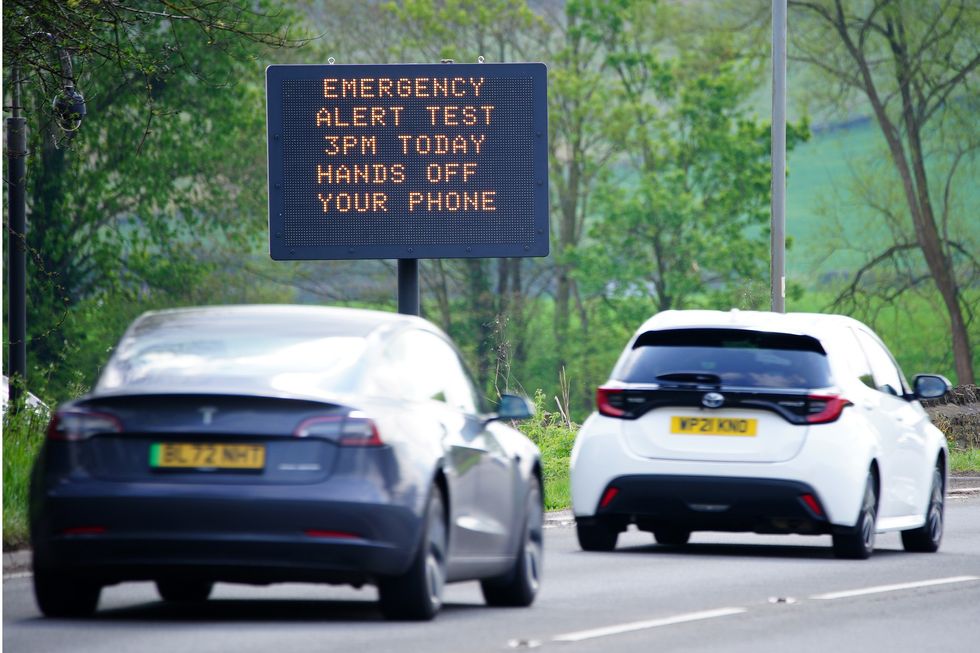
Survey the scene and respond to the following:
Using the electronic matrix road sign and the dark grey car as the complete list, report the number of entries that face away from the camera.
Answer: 1

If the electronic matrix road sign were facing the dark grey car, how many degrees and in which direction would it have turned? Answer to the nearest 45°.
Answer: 0° — it already faces it

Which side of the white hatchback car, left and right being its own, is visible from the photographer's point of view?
back

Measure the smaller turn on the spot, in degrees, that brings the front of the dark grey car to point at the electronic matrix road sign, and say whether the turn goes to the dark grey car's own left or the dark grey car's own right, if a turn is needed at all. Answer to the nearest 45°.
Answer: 0° — it already faces it

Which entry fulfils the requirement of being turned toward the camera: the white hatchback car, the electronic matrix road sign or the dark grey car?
the electronic matrix road sign

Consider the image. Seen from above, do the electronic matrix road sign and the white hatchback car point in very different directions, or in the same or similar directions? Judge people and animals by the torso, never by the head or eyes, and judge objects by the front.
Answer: very different directions

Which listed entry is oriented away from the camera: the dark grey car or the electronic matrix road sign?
the dark grey car

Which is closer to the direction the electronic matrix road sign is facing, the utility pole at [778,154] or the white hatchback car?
the white hatchback car

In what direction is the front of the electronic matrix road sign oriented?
toward the camera

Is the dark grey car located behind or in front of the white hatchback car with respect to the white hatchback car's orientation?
behind

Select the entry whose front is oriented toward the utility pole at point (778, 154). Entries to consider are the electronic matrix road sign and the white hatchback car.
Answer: the white hatchback car

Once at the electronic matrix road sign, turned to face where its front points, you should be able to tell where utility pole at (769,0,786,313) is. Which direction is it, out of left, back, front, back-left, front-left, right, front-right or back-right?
back-left

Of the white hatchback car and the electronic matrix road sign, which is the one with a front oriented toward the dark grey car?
the electronic matrix road sign

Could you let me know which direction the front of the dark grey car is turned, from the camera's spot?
facing away from the viewer

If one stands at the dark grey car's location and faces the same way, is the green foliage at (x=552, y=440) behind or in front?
in front

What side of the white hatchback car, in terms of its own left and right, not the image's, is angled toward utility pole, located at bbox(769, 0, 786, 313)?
front

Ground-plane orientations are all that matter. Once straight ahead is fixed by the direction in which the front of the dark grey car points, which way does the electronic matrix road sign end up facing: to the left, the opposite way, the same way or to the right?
the opposite way
